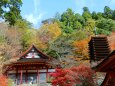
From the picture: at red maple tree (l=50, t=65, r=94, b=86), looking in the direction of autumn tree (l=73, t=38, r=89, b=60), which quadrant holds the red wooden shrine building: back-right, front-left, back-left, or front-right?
front-left

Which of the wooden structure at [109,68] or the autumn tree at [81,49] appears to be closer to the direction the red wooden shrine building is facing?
the wooden structure

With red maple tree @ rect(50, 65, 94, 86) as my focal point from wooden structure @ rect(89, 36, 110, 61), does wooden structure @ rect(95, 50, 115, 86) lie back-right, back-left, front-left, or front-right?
front-left

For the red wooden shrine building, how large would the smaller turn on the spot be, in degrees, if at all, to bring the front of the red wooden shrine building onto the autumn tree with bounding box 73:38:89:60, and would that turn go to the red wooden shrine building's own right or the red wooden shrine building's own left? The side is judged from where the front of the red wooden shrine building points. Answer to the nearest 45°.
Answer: approximately 90° to the red wooden shrine building's own left

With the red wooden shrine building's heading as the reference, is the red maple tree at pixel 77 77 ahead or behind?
ahead

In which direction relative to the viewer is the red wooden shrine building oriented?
toward the camera
